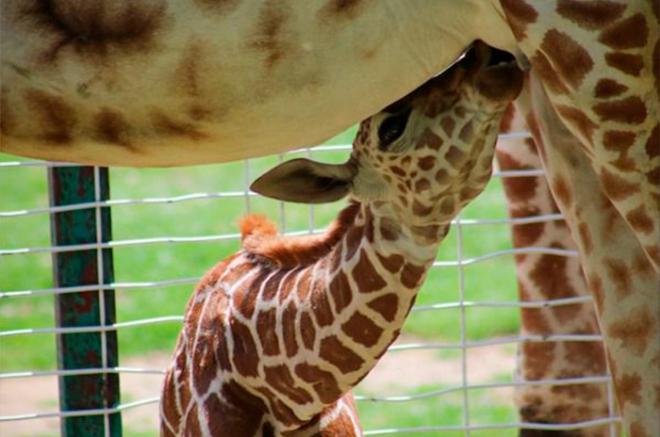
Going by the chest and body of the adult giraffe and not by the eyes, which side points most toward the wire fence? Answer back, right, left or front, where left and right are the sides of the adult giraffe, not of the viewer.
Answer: right

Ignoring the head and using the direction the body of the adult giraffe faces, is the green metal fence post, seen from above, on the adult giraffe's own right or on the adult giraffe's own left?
on the adult giraffe's own right

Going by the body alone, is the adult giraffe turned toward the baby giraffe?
no

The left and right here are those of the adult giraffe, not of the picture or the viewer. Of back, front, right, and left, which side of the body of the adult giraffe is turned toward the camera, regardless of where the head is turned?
left
